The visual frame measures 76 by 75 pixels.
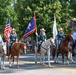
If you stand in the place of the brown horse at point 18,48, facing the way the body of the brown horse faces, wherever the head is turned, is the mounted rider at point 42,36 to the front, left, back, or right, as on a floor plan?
left

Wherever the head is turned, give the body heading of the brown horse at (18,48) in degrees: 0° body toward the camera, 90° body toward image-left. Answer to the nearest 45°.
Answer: approximately 315°

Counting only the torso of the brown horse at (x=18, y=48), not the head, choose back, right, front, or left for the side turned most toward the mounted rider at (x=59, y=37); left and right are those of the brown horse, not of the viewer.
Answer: left
